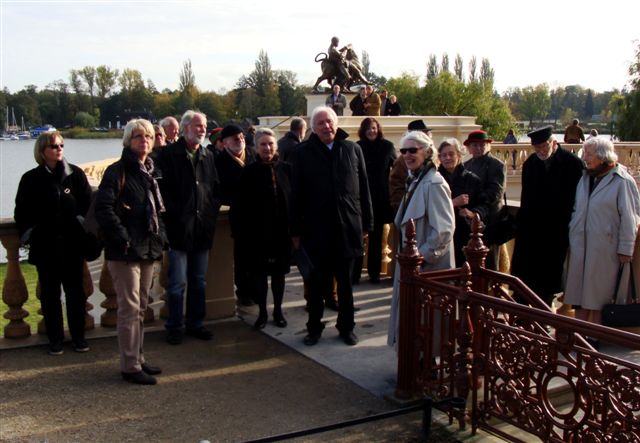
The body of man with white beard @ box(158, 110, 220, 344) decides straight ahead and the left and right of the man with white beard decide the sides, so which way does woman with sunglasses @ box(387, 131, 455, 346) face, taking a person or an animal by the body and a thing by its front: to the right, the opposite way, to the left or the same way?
to the right

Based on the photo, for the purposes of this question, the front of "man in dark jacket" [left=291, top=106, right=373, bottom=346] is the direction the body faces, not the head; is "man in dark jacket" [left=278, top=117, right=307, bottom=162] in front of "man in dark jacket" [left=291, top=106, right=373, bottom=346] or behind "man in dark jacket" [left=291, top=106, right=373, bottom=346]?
behind

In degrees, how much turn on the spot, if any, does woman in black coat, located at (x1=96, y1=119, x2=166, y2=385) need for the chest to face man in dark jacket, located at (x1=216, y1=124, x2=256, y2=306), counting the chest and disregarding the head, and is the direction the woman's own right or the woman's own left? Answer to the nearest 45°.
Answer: approximately 90° to the woman's own left

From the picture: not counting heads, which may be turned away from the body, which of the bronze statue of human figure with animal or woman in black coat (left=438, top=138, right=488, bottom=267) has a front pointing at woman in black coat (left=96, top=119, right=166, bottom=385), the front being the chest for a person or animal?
woman in black coat (left=438, top=138, right=488, bottom=267)

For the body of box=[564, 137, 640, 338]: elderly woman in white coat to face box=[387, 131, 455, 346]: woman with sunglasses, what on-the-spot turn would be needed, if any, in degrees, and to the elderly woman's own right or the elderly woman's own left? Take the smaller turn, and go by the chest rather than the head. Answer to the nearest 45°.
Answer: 0° — they already face them
